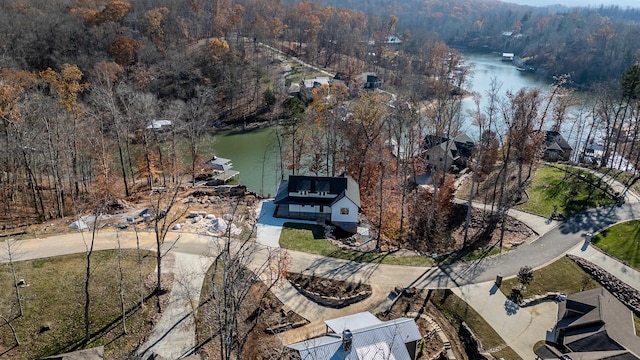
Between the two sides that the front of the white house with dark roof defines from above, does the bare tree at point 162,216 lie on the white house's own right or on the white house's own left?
on the white house's own right

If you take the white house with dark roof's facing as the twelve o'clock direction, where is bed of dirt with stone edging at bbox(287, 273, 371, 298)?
The bed of dirt with stone edging is roughly at 12 o'clock from the white house with dark roof.

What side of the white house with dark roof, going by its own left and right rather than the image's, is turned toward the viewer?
front

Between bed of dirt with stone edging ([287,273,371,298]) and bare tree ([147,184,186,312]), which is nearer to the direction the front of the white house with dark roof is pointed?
the bed of dirt with stone edging

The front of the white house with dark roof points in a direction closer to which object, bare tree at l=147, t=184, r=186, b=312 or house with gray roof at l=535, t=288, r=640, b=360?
the house with gray roof

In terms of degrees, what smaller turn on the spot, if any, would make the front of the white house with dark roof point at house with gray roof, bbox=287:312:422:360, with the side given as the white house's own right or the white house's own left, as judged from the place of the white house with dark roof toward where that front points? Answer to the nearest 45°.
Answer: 0° — it already faces it

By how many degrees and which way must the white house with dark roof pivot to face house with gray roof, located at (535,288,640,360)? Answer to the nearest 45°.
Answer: approximately 45° to its left

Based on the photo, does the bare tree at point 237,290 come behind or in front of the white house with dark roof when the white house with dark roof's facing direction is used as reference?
in front

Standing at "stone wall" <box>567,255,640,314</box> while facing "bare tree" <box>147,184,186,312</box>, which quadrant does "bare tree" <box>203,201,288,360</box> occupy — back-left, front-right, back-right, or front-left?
front-left

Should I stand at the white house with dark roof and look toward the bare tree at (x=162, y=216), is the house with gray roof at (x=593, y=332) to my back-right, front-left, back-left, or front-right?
back-left
